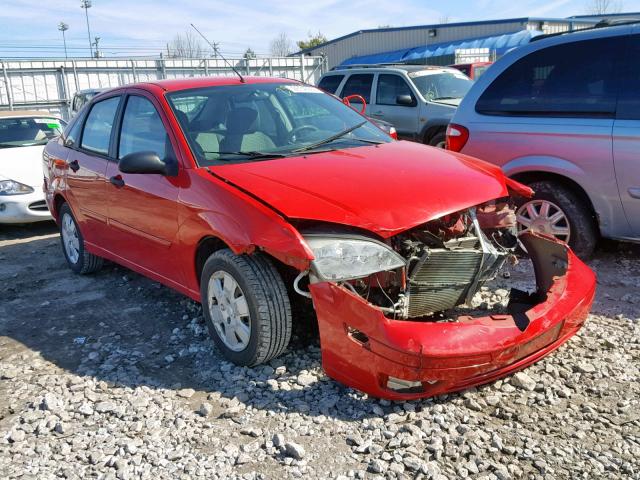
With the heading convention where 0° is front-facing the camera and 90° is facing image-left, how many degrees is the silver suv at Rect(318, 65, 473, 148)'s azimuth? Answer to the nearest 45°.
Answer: approximately 315°

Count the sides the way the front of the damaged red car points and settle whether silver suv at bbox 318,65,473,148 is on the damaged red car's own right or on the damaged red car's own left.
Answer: on the damaged red car's own left

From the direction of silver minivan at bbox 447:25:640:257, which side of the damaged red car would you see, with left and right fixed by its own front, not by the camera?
left

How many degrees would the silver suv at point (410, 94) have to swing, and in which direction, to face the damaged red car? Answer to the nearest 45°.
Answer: approximately 45° to its right

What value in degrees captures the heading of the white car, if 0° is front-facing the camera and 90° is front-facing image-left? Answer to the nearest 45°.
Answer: approximately 315°

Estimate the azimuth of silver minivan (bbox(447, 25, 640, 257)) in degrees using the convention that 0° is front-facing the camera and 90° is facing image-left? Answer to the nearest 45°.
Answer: approximately 270°

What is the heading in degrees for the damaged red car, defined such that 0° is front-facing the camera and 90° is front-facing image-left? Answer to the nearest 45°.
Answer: approximately 315°

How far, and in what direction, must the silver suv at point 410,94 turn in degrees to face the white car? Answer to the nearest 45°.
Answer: approximately 90° to its right

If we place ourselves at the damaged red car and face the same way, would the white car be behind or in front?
behind
